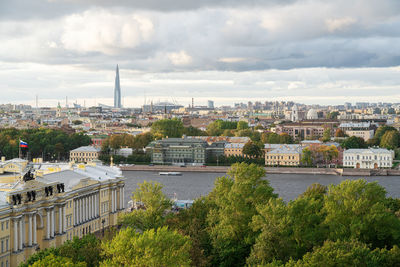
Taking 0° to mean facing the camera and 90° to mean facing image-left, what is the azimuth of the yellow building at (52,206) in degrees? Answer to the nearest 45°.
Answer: approximately 315°

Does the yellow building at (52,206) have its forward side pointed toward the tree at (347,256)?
yes

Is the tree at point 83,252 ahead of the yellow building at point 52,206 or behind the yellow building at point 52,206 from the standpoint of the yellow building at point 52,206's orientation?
ahead

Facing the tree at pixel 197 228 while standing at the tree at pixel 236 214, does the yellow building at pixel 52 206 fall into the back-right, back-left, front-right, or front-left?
front-right

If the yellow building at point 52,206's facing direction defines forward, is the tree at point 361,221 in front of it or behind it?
in front

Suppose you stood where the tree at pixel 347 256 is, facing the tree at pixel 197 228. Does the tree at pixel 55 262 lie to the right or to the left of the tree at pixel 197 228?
left

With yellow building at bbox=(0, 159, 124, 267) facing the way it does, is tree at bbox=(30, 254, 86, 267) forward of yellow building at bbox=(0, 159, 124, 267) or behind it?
forward

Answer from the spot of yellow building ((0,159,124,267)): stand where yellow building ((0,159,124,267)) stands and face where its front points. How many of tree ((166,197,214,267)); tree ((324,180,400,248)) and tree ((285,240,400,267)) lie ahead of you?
3

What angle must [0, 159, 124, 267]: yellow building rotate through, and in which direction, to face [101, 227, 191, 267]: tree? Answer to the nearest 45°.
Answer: approximately 45° to its right

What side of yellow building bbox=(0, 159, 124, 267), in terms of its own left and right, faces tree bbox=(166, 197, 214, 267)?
front

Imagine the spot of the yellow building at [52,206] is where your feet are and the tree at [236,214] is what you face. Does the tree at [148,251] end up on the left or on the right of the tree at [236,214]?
right

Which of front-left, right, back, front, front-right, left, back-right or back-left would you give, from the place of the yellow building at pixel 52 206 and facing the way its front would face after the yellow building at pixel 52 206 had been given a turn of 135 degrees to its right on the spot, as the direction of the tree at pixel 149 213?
back

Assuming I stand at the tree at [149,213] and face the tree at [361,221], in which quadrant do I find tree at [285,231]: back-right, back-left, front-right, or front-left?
front-right

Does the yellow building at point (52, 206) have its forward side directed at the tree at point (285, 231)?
yes

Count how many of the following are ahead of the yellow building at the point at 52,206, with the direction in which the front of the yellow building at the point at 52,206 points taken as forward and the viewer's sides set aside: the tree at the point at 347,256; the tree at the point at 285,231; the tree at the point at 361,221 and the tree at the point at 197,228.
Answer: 4
